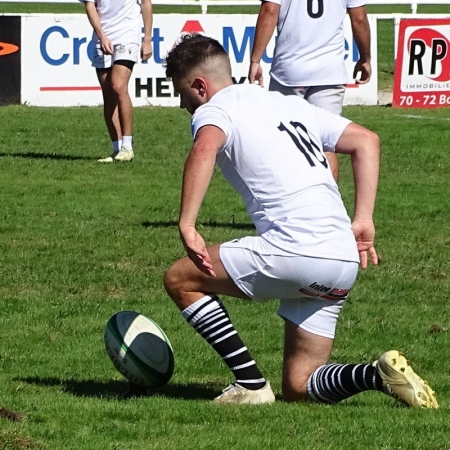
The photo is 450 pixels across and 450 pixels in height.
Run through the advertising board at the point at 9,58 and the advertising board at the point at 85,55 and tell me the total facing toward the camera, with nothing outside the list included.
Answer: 2

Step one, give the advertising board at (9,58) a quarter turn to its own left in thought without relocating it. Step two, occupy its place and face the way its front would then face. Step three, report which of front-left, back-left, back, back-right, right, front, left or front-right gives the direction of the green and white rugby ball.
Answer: right

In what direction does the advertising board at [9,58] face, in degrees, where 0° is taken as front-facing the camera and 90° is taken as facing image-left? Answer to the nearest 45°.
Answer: approximately 0°
